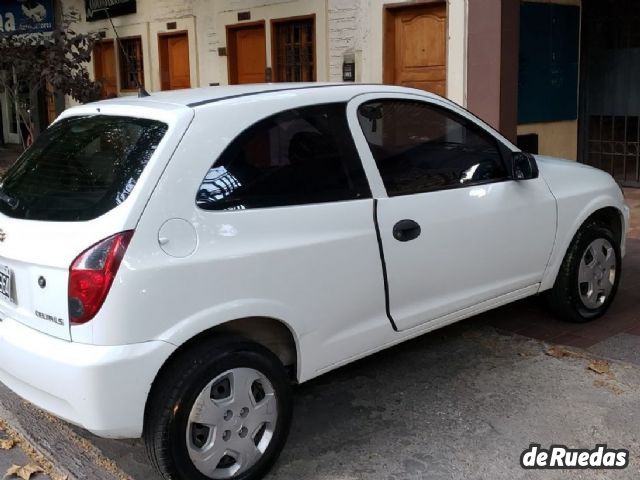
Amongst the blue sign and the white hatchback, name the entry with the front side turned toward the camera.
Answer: the blue sign

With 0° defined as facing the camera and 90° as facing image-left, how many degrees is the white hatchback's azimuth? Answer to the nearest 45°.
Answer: approximately 225°

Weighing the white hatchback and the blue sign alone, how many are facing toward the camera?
1

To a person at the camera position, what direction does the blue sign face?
facing the viewer

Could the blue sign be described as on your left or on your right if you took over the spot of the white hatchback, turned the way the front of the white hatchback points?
on your left
